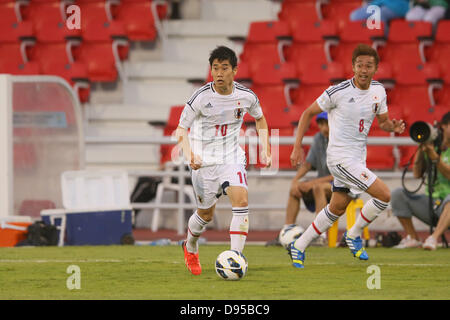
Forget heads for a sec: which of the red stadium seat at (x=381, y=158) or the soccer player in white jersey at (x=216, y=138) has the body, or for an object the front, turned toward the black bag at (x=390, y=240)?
the red stadium seat

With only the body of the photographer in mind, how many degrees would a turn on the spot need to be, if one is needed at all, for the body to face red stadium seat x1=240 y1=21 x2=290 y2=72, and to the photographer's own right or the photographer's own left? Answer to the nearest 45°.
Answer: approximately 90° to the photographer's own right

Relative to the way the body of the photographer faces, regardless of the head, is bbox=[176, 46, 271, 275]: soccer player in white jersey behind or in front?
in front

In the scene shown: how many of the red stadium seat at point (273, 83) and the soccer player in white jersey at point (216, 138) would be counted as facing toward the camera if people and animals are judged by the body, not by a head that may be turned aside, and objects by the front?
2

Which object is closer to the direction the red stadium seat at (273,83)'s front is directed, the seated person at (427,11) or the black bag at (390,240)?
the black bag

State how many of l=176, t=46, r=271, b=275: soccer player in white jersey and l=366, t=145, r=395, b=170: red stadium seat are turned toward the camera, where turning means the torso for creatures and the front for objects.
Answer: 2

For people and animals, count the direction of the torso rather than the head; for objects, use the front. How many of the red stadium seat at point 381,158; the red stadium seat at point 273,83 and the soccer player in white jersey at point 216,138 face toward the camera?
3

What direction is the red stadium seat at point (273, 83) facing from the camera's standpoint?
toward the camera

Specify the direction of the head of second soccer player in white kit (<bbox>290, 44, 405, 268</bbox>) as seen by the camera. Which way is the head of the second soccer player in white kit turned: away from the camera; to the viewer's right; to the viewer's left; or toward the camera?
toward the camera

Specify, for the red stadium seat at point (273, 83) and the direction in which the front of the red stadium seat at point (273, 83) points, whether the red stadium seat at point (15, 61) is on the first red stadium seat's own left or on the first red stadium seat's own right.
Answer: on the first red stadium seat's own right

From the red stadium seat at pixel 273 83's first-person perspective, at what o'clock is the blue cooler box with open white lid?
The blue cooler box with open white lid is roughly at 1 o'clock from the red stadium seat.

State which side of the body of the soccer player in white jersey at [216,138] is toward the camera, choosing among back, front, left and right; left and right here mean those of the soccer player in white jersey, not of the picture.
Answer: front
